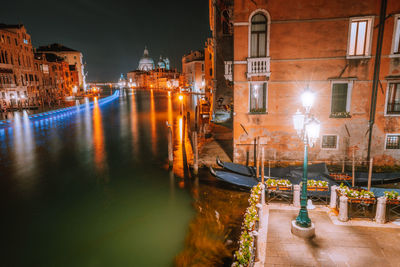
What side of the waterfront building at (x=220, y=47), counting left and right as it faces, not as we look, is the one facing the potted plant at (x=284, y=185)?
left

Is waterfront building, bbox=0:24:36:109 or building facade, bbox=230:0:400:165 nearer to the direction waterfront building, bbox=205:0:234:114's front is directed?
the waterfront building

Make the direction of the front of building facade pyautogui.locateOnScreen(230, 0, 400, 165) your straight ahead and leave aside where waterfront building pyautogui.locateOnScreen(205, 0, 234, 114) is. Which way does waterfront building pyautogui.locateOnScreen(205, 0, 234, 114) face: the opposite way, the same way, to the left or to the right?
to the right

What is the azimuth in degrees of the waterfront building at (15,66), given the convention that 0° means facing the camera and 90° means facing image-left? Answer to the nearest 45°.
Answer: approximately 315°

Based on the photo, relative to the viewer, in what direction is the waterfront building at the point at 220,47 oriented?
to the viewer's left

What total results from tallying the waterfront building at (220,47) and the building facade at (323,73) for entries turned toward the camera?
1

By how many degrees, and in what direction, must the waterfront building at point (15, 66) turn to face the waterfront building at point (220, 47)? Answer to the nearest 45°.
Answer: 0° — it already faces it

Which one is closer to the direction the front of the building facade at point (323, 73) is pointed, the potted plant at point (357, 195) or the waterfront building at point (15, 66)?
the potted plant

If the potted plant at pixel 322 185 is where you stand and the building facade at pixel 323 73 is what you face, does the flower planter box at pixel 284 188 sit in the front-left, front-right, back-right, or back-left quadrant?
back-left

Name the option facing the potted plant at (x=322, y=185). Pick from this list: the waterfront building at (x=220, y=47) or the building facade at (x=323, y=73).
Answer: the building facade

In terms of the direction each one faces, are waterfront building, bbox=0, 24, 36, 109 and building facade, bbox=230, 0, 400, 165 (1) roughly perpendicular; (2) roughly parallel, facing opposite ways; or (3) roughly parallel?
roughly perpendicular

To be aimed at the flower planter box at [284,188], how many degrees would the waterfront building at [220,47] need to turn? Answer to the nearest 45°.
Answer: approximately 90° to its left

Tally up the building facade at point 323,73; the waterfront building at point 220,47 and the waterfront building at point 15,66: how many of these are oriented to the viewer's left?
1

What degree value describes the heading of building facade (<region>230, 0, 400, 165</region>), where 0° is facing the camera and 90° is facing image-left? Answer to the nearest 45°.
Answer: approximately 0°

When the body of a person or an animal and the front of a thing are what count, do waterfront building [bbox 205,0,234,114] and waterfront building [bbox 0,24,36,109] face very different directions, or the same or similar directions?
very different directions
